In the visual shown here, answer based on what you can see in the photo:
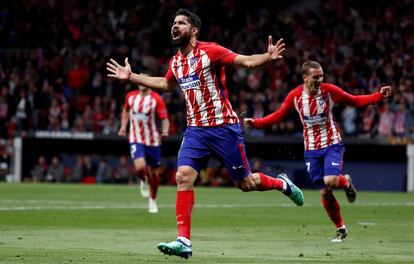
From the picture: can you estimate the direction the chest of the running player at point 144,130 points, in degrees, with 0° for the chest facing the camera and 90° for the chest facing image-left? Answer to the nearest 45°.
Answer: approximately 0°

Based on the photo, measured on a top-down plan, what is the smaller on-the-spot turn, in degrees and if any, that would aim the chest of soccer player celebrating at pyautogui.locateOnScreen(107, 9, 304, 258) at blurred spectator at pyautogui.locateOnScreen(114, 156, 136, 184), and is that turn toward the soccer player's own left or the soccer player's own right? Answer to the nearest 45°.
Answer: approximately 135° to the soccer player's own right

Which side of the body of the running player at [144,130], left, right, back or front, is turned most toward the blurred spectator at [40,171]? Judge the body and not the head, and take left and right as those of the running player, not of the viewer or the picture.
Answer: back

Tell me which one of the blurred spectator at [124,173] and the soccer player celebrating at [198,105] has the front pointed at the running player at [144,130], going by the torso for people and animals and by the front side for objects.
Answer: the blurred spectator

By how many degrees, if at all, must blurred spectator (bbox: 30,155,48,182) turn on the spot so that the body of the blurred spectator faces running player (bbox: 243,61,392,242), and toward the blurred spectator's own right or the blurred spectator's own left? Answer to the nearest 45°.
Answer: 0° — they already face them

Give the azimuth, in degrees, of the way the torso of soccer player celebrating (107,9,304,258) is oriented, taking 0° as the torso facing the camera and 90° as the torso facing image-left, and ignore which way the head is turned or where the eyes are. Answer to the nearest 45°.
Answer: approximately 45°

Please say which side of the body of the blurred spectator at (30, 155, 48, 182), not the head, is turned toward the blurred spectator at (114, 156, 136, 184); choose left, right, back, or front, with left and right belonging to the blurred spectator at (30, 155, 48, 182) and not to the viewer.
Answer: left

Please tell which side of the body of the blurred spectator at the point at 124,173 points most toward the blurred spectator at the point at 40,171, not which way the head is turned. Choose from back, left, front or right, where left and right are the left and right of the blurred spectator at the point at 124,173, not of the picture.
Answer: right

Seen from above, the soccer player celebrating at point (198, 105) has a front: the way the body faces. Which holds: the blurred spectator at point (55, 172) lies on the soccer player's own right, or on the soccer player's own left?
on the soccer player's own right

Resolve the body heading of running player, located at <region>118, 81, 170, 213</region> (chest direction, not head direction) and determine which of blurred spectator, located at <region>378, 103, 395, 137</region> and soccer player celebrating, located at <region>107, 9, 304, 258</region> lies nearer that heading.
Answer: the soccer player celebrating
